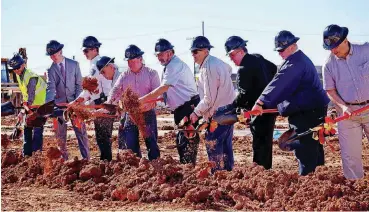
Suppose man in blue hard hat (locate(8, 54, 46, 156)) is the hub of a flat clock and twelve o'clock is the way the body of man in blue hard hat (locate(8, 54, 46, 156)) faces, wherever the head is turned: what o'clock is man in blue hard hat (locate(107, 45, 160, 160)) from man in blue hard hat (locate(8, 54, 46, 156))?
man in blue hard hat (locate(107, 45, 160, 160)) is roughly at 9 o'clock from man in blue hard hat (locate(8, 54, 46, 156)).

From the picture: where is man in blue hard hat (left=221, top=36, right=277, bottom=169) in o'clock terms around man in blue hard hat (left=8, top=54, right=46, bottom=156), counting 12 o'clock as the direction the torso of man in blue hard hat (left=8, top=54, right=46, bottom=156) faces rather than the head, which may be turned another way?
man in blue hard hat (left=221, top=36, right=277, bottom=169) is roughly at 9 o'clock from man in blue hard hat (left=8, top=54, right=46, bottom=156).

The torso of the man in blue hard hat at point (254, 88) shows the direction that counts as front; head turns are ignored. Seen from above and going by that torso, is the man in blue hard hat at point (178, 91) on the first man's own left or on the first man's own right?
on the first man's own right

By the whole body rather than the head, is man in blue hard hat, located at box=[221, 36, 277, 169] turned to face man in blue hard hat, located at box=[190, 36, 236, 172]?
yes

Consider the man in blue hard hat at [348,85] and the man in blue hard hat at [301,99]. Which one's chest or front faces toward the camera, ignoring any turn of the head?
the man in blue hard hat at [348,85]

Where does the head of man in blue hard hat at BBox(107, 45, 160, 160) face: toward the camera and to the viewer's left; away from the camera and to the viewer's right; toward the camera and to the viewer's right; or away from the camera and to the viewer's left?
toward the camera and to the viewer's left

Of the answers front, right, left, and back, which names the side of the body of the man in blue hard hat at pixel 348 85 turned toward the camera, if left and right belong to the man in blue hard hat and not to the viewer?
front

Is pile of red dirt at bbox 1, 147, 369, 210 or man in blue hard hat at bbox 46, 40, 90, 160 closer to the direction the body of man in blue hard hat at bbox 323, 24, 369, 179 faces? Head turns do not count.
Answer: the pile of red dirt

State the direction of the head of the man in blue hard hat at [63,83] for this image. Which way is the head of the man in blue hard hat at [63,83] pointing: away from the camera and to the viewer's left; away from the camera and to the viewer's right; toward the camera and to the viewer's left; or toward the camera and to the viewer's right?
toward the camera and to the viewer's left

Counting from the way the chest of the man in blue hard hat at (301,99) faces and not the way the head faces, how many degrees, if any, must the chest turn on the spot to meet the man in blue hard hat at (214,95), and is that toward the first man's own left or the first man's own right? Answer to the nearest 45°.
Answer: approximately 45° to the first man's own right

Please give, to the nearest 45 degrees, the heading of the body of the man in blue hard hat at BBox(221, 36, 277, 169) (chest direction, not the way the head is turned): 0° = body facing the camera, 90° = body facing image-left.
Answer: approximately 45°

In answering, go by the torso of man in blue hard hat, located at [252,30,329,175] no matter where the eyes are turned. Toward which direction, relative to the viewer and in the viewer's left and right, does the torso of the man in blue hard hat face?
facing to the left of the viewer

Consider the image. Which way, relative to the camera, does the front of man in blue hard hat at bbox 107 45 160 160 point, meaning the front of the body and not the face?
toward the camera

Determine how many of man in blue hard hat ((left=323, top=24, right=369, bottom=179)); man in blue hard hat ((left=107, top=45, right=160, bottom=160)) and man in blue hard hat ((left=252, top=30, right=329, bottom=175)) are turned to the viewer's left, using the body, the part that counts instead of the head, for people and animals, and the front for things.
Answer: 1

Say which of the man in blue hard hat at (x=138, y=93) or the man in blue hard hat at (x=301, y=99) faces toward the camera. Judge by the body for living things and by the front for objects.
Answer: the man in blue hard hat at (x=138, y=93)

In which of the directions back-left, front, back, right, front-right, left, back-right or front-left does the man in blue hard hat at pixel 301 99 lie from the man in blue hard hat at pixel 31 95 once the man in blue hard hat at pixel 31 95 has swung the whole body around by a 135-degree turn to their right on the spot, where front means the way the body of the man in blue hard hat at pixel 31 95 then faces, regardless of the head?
back-right
